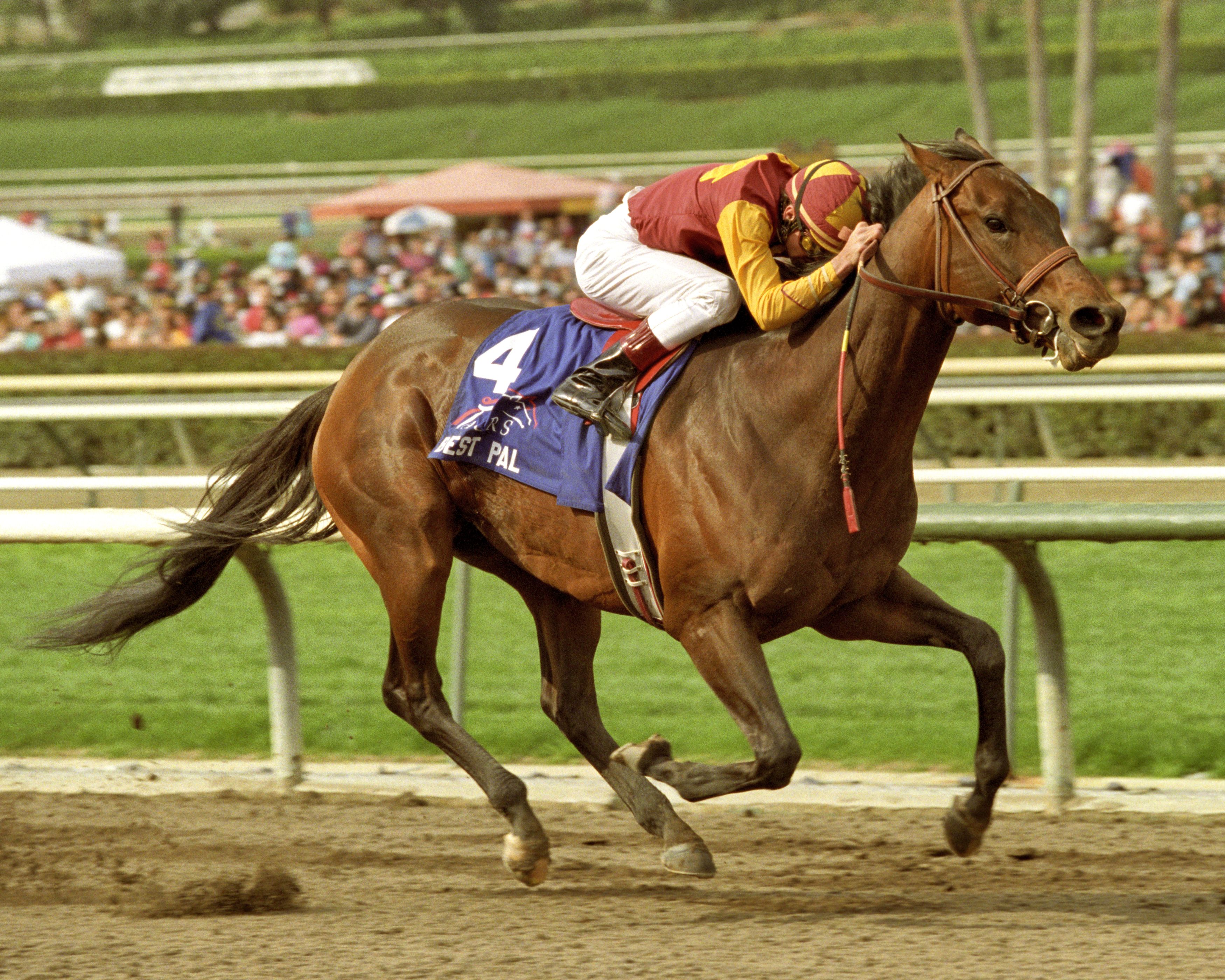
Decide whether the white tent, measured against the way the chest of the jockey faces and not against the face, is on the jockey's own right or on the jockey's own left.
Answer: on the jockey's own left

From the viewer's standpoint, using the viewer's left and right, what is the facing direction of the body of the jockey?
facing to the right of the viewer

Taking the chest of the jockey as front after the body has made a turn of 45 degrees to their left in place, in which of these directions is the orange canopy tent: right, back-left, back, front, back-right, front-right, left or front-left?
front-left

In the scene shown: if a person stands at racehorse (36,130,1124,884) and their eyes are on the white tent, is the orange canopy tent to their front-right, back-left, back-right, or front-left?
front-right
